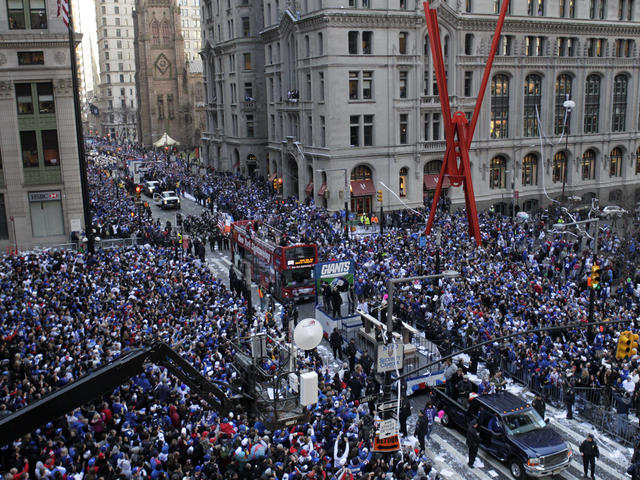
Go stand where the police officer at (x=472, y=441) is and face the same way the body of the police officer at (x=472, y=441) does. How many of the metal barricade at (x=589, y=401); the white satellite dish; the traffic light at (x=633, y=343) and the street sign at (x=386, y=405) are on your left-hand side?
2

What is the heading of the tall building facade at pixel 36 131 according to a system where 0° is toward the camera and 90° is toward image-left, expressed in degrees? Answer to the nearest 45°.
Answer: approximately 0°

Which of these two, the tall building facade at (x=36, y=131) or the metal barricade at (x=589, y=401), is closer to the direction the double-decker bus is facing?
the metal barricade

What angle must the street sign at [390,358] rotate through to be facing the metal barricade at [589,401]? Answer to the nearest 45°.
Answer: approximately 90° to its left

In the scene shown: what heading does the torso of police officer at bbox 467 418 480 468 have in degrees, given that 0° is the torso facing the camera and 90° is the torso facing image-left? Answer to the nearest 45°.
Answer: approximately 315°
